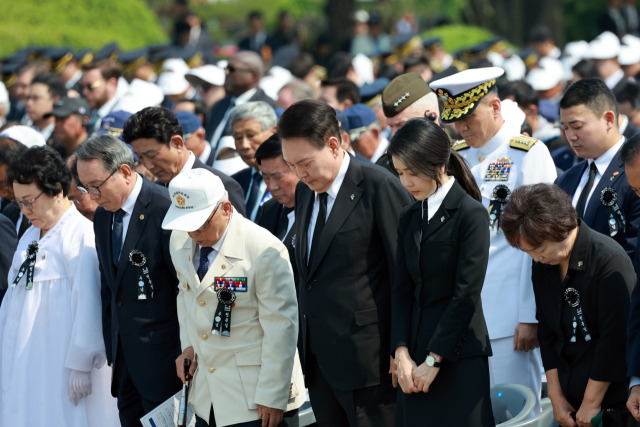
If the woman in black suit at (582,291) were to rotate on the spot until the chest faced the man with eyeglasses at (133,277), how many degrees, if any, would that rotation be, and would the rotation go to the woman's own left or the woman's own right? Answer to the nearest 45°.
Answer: approximately 45° to the woman's own right

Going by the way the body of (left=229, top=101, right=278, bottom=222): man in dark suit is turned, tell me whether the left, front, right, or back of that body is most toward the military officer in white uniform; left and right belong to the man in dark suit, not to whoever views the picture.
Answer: left

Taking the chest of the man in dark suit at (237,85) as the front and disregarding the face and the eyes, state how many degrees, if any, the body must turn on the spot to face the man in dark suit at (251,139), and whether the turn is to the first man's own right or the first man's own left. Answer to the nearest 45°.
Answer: approximately 45° to the first man's own left

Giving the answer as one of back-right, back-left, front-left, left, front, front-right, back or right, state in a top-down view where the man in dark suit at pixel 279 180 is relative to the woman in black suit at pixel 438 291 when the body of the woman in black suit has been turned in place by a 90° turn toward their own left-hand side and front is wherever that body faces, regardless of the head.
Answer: back

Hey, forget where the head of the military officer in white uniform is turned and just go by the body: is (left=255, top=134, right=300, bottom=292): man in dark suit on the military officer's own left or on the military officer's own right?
on the military officer's own right

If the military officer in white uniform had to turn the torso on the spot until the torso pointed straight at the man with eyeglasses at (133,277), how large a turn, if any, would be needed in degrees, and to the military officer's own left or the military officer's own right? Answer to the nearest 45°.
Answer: approximately 45° to the military officer's own right

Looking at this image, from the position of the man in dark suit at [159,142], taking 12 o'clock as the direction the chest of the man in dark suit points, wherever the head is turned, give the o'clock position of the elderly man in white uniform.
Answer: The elderly man in white uniform is roughly at 10 o'clock from the man in dark suit.

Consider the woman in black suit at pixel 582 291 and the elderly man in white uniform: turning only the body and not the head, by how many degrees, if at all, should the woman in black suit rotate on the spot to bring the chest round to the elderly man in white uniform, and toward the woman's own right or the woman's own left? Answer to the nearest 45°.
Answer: approximately 45° to the woman's own right

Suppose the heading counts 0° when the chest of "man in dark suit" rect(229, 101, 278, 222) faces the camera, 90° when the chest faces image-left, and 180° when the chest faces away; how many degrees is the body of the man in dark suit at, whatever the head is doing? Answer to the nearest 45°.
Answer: approximately 45°

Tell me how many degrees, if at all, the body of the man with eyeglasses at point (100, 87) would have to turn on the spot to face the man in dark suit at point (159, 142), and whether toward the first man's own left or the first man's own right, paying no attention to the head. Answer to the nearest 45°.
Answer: approximately 45° to the first man's own left

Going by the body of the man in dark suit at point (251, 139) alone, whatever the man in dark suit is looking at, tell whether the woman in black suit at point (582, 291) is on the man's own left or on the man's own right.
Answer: on the man's own left

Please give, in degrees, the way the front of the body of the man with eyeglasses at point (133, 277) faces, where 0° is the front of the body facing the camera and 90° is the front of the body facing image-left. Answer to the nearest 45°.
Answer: approximately 45°
